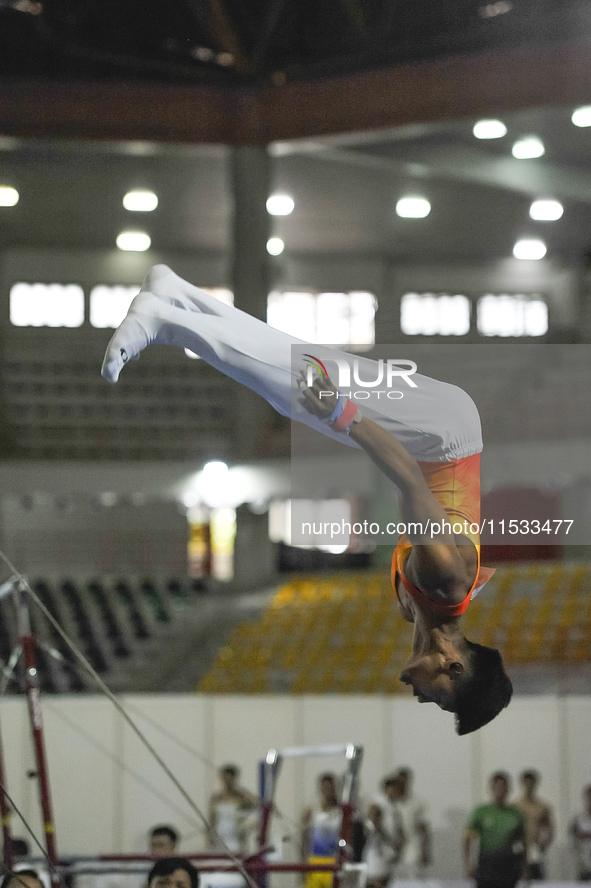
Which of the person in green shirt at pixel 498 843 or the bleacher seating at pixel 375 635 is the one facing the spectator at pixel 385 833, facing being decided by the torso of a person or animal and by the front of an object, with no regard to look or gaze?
the bleacher seating

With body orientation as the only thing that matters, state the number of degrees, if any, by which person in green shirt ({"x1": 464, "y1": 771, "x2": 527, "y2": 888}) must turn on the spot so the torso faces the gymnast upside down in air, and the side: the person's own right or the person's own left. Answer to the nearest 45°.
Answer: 0° — they already face them

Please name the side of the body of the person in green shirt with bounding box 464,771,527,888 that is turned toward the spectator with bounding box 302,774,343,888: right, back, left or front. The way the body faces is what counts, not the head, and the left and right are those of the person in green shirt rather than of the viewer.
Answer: right

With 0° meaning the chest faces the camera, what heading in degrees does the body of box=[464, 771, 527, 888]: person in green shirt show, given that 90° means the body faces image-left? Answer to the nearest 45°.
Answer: approximately 0°

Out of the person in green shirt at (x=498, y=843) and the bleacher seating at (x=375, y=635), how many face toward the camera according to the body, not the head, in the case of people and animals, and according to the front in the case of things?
2

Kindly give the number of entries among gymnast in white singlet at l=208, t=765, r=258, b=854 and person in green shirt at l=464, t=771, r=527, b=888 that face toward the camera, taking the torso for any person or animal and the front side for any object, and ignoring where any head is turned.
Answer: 2

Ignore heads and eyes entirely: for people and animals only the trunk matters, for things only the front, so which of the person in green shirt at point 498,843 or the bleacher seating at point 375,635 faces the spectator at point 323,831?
the bleacher seating
